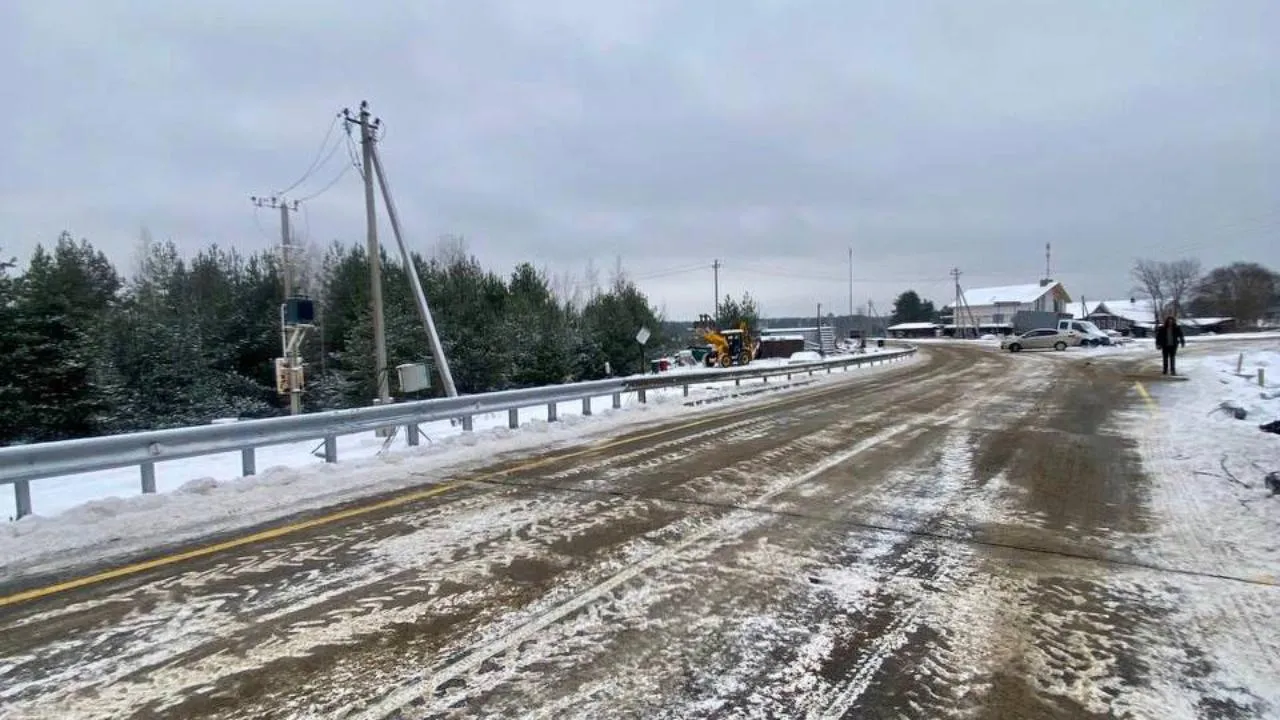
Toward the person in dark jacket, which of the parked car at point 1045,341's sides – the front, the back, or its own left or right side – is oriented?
left

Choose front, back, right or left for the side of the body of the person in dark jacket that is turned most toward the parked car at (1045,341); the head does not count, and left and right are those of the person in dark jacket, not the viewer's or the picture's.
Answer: back

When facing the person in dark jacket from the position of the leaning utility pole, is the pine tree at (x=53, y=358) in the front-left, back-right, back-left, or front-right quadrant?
back-left

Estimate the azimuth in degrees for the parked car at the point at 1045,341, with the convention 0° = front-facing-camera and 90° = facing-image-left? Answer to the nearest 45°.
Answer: approximately 90°

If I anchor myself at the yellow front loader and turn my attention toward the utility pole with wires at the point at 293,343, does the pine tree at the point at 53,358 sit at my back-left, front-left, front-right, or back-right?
front-right

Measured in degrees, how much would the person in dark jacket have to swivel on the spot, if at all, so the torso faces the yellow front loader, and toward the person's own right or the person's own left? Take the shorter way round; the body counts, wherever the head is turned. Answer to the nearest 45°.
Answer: approximately 90° to the person's own right

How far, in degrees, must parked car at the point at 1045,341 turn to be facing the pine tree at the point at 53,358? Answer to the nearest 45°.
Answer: approximately 45° to its left

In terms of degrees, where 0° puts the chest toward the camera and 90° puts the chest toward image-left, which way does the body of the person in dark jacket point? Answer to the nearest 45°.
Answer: approximately 0°

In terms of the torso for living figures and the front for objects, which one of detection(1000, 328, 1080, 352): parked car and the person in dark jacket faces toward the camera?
the person in dark jacket

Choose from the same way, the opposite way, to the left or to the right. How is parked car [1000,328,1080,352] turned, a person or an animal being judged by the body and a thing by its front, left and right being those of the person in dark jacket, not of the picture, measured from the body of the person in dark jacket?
to the right

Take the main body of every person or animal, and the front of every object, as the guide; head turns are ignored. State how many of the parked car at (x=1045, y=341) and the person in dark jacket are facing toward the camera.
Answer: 1

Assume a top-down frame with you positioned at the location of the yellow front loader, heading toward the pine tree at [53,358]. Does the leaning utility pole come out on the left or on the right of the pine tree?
left

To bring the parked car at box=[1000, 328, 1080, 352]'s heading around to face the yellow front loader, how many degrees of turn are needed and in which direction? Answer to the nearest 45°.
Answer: approximately 45° to its left

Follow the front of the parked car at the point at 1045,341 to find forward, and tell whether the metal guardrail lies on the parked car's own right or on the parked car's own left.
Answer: on the parked car's own left

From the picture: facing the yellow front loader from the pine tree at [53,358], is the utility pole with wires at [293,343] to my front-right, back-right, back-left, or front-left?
front-right
